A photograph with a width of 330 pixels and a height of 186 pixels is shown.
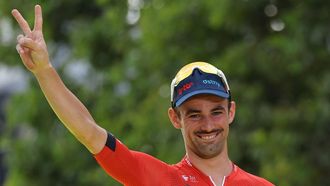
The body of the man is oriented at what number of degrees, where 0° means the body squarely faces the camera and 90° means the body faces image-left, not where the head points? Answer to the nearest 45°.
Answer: approximately 0°
